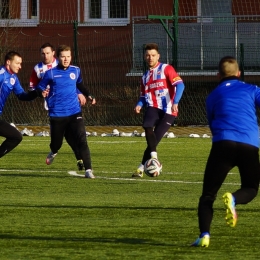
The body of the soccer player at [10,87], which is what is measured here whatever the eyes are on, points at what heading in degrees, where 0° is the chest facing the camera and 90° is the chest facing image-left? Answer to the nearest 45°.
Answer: approximately 315°

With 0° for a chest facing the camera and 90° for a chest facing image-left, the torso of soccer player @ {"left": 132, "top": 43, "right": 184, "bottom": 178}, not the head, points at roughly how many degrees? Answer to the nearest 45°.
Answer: approximately 45°

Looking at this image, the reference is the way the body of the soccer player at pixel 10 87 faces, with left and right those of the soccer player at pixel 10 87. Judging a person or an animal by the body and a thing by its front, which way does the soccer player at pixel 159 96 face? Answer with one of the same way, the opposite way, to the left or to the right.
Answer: to the right

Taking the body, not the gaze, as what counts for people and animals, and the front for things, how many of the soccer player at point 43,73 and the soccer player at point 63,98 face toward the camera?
2

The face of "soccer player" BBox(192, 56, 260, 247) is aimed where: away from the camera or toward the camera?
away from the camera

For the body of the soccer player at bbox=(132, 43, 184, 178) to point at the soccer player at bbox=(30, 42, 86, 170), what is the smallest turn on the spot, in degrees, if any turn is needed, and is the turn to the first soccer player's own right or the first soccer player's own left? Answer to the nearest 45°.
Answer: approximately 90° to the first soccer player's own right

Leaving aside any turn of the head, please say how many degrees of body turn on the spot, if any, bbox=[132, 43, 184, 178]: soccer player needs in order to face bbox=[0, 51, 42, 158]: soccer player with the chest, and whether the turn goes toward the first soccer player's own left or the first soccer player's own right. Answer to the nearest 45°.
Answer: approximately 45° to the first soccer player's own right

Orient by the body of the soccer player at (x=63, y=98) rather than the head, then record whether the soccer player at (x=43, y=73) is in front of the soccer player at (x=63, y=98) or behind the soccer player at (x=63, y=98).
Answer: behind

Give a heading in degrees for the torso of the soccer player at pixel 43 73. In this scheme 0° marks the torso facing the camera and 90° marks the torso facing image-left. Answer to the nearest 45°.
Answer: approximately 0°

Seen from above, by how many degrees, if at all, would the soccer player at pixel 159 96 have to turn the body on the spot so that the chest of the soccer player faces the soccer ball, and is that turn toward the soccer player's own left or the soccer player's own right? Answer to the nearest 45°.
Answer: approximately 45° to the soccer player's own left
